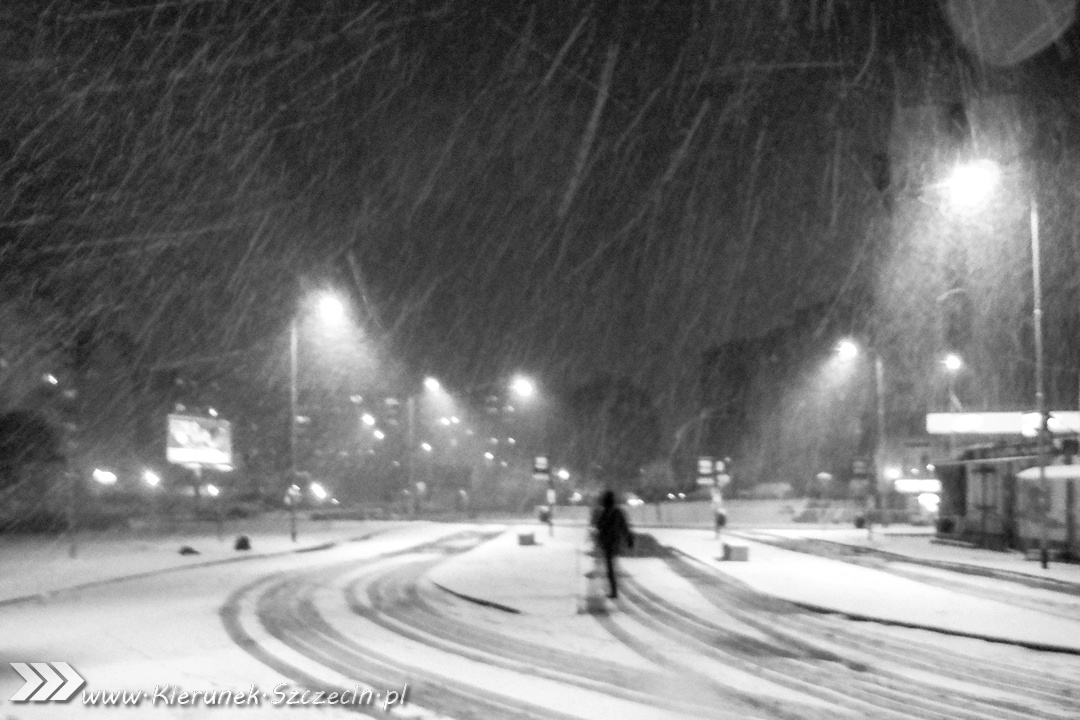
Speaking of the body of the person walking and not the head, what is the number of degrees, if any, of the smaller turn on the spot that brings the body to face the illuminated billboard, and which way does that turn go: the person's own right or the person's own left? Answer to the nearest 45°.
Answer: approximately 45° to the person's own left

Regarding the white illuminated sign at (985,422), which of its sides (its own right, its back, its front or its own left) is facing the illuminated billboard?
right

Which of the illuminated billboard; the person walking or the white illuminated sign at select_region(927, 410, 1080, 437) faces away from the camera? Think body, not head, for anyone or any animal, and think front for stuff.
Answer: the person walking

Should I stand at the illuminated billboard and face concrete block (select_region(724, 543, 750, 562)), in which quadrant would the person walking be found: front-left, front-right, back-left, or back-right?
front-right

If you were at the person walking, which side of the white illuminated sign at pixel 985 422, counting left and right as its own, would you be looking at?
front

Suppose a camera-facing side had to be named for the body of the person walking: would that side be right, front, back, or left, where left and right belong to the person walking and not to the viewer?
back

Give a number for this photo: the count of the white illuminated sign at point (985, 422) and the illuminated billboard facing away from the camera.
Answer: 0

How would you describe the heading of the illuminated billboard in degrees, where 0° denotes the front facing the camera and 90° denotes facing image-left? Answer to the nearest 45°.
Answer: approximately 0°

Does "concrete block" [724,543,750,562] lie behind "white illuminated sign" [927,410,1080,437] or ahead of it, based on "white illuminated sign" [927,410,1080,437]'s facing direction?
ahead

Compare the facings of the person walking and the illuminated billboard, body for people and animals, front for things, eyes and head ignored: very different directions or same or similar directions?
very different directions

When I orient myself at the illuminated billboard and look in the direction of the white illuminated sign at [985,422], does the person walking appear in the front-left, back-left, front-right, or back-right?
front-right

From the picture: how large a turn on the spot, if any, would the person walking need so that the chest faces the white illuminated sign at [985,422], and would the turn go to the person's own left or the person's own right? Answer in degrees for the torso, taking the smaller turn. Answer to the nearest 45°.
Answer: approximately 45° to the person's own right

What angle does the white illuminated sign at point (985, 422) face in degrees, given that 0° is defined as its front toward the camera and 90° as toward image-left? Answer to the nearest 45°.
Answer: approximately 0°
